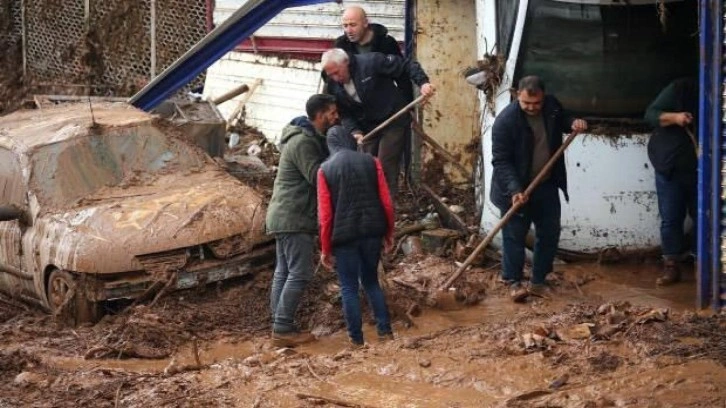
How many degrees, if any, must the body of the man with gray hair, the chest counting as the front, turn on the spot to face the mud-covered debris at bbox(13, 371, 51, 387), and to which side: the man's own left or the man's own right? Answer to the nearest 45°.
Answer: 0° — they already face it

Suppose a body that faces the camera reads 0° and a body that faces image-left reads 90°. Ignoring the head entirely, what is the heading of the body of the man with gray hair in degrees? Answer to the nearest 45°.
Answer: approximately 45°

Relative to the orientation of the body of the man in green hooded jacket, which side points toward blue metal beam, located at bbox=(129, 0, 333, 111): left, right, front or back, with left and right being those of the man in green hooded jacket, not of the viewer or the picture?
left

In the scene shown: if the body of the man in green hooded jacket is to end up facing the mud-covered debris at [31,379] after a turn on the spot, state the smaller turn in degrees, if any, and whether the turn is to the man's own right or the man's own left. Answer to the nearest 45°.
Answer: approximately 135° to the man's own right

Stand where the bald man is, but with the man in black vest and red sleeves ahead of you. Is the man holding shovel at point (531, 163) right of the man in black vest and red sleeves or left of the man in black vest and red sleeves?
left

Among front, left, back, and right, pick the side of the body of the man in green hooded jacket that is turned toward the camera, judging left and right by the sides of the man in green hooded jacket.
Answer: right

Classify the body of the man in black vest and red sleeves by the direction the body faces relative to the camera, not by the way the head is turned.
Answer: away from the camera

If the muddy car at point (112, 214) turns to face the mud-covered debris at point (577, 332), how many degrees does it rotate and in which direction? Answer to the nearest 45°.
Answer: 0° — it already faces it

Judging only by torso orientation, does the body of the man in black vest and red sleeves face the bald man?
yes

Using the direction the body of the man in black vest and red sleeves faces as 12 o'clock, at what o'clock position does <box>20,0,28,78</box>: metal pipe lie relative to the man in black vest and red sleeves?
The metal pipe is roughly at 11 o'clock from the man in black vest and red sleeves.

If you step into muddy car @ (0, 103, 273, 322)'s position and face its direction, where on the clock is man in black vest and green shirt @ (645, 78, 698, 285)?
The man in black vest and green shirt is roughly at 11 o'clock from the muddy car.

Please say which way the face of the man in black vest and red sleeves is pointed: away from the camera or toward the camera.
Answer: away from the camera

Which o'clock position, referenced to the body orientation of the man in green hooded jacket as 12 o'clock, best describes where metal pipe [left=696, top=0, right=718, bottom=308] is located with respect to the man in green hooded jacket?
The metal pipe is roughly at 12 o'clock from the man in green hooded jacket.
